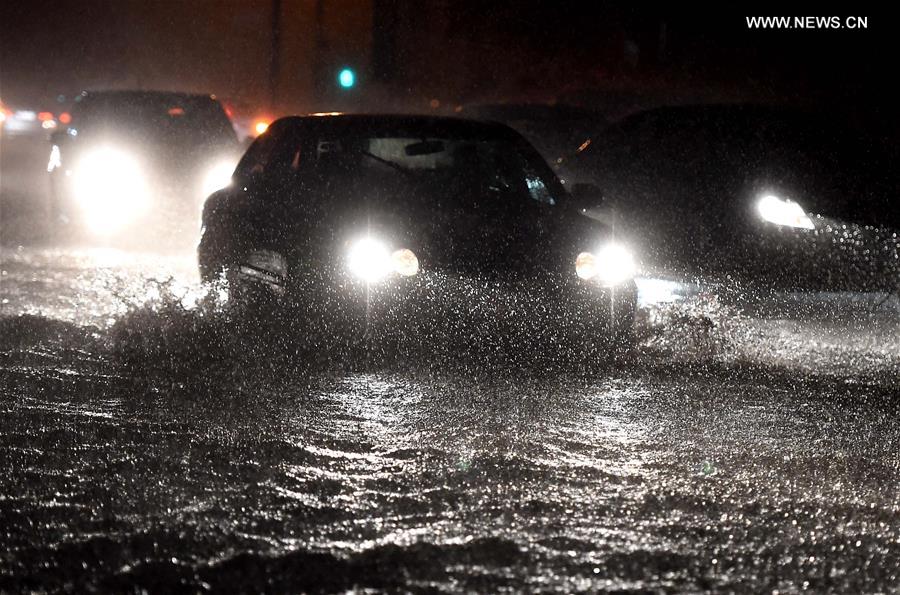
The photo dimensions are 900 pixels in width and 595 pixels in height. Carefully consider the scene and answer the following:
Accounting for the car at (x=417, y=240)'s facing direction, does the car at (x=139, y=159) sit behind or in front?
behind

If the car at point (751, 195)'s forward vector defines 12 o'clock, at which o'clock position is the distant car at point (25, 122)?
The distant car is roughly at 6 o'clock from the car.

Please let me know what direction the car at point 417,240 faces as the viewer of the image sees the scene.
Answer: facing the viewer and to the right of the viewer

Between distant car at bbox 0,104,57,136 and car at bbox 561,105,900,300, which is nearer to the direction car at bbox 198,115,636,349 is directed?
the car

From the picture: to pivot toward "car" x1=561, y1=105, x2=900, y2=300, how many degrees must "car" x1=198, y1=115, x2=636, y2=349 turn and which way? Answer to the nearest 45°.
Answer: approximately 90° to its left

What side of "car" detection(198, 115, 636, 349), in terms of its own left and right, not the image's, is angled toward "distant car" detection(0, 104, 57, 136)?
back

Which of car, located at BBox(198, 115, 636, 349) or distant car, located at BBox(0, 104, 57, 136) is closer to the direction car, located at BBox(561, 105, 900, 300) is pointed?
the car

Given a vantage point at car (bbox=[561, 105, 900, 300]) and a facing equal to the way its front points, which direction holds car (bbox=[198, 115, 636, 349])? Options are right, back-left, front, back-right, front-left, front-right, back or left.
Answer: right

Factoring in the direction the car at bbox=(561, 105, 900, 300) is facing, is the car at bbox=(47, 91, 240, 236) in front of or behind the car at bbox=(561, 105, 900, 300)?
behind
